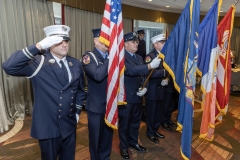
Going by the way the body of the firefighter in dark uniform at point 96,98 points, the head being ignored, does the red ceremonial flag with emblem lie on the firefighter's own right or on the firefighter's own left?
on the firefighter's own left

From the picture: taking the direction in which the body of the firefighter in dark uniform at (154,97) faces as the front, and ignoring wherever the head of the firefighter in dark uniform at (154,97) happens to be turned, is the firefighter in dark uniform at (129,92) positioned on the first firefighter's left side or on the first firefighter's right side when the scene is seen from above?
on the first firefighter's right side

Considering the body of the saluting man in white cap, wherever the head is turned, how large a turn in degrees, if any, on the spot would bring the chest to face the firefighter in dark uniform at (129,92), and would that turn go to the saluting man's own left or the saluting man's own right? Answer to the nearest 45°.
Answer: approximately 90° to the saluting man's own left

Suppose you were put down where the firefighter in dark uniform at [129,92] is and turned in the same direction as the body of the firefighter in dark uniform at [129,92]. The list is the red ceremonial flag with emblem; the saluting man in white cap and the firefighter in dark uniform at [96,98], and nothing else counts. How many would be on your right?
2

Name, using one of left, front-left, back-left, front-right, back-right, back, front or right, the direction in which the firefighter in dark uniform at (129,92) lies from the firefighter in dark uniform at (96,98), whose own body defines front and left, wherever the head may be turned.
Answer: left
